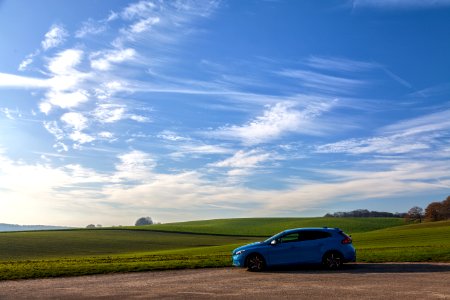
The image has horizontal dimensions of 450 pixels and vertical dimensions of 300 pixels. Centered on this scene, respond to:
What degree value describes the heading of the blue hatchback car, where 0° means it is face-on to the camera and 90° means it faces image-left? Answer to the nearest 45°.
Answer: approximately 90°
